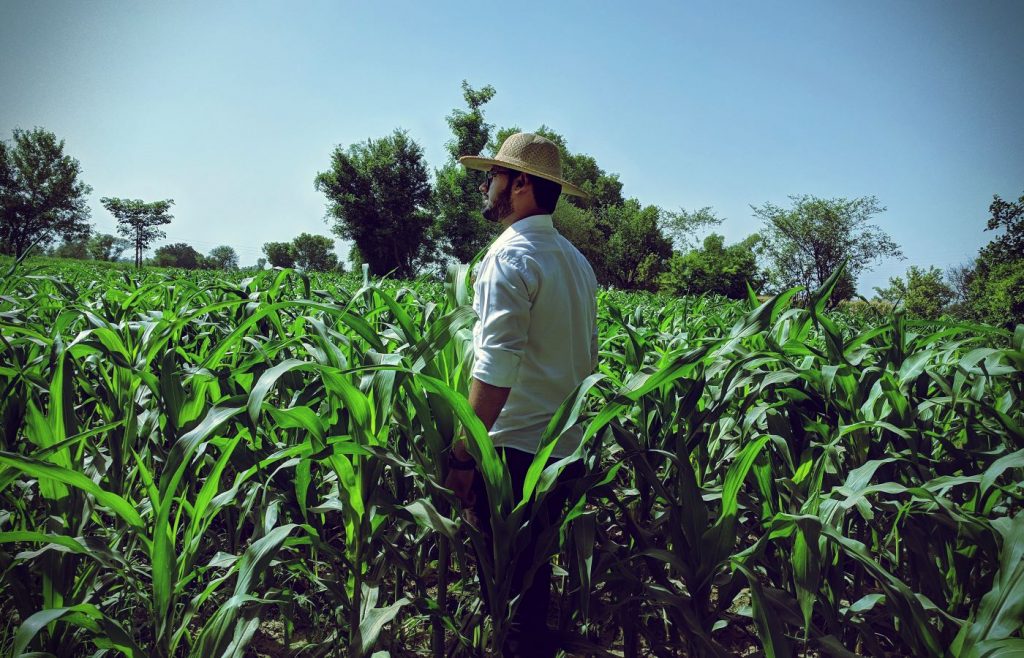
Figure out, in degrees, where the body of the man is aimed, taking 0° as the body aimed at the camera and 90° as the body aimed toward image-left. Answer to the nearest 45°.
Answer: approximately 135°

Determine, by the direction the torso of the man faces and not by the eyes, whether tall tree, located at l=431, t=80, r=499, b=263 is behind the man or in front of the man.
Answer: in front

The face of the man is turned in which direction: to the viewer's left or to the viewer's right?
to the viewer's left

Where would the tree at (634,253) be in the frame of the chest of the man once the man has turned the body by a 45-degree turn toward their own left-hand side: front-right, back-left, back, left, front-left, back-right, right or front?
right

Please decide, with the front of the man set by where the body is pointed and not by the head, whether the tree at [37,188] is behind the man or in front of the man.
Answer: in front

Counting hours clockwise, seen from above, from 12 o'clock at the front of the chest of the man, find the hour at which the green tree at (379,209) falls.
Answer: The green tree is roughly at 1 o'clock from the man.
